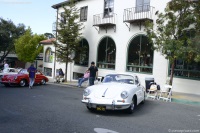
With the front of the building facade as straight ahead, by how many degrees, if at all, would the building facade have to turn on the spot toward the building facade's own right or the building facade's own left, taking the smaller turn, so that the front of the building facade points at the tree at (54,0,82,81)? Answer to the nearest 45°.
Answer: approximately 45° to the building facade's own right

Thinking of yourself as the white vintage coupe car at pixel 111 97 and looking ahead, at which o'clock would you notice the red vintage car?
The red vintage car is roughly at 3 o'clock from the white vintage coupe car.

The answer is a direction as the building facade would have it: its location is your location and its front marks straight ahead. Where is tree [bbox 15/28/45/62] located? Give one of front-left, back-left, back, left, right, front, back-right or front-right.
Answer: right

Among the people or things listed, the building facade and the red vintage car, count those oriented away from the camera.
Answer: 0

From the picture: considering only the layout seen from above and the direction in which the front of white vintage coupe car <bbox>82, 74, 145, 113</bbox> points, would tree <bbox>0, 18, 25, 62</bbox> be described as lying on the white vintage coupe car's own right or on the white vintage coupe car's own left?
on the white vintage coupe car's own right

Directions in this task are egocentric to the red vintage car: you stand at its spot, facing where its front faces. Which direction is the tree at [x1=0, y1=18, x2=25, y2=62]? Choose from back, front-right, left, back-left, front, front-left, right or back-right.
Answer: back-right

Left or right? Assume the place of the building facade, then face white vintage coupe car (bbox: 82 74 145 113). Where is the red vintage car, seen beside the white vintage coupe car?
right

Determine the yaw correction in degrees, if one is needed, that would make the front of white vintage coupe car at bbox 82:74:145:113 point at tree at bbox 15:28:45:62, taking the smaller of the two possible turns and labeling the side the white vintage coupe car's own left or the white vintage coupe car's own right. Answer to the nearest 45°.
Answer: approximately 90° to the white vintage coupe car's own right

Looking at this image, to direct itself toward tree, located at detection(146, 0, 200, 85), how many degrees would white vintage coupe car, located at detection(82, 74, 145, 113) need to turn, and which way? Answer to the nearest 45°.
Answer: approximately 180°

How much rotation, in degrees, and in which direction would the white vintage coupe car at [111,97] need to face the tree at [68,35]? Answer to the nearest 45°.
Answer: approximately 135° to its right
